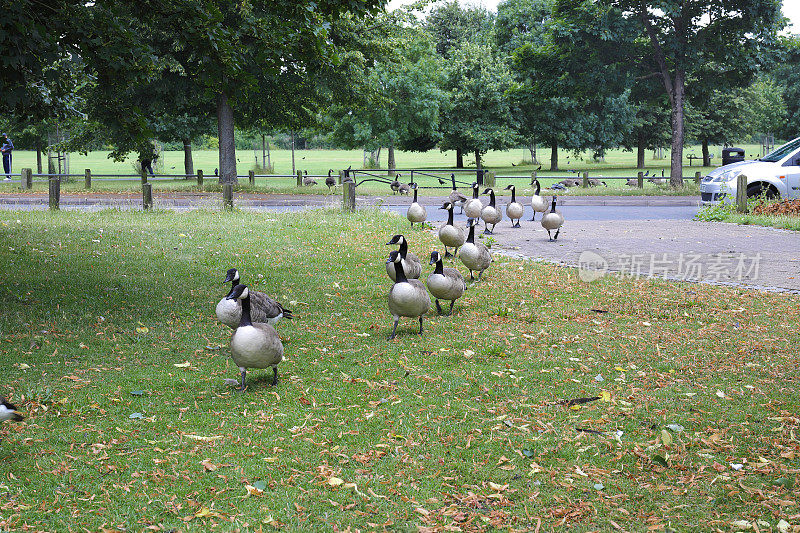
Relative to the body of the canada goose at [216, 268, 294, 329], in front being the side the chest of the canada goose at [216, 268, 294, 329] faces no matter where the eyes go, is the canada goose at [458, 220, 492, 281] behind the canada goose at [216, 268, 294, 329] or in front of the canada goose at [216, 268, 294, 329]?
behind

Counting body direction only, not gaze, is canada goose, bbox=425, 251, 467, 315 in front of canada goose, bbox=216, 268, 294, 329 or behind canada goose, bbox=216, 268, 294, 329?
behind

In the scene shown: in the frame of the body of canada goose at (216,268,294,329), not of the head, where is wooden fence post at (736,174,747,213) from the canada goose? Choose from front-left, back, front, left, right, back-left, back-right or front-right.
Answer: back

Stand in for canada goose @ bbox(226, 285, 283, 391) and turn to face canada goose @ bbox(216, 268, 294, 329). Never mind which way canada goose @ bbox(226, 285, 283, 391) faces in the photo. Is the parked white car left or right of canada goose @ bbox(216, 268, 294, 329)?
right

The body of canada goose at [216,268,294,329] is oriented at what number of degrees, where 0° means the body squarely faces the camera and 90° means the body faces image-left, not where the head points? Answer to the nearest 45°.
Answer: approximately 45°

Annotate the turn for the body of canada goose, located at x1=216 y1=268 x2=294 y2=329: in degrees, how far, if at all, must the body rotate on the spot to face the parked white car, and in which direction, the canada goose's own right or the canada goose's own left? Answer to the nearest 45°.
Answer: approximately 180°

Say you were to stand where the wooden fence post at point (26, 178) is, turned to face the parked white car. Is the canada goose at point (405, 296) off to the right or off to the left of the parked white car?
right

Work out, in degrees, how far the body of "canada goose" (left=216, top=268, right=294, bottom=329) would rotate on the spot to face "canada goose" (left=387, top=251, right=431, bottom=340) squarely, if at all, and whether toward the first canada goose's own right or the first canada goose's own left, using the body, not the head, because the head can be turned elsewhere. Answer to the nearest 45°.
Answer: approximately 135° to the first canada goose's own left

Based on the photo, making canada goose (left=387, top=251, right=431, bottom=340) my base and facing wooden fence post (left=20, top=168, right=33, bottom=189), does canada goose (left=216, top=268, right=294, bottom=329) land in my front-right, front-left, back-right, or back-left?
front-left
